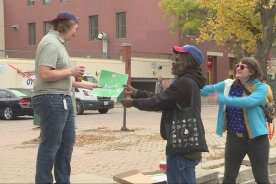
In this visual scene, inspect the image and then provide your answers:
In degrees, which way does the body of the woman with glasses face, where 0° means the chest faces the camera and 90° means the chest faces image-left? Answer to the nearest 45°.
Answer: approximately 45°

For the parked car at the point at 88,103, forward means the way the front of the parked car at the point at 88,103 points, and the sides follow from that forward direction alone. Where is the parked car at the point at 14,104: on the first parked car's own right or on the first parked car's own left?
on the first parked car's own right

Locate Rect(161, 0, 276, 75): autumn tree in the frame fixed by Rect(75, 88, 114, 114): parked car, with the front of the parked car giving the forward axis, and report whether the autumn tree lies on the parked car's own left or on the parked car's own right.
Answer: on the parked car's own left

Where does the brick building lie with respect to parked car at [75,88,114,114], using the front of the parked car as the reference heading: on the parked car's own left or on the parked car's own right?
on the parked car's own left

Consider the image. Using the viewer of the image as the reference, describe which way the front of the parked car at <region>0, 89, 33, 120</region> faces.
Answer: facing away from the viewer and to the left of the viewer

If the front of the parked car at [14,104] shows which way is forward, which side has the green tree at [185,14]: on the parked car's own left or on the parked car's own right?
on the parked car's own right
